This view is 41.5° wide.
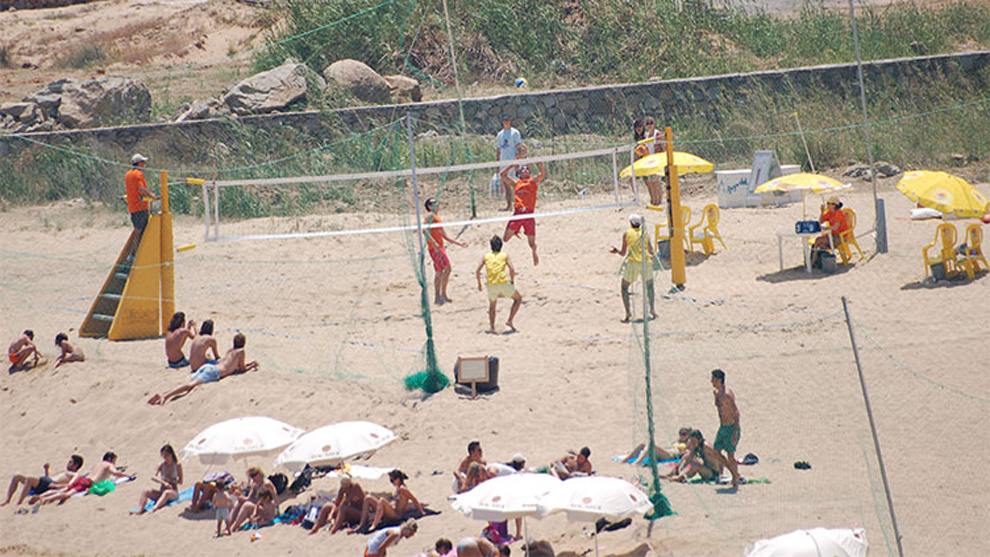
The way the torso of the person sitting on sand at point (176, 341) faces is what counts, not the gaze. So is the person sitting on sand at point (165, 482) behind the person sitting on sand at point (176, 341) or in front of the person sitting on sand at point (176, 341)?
behind

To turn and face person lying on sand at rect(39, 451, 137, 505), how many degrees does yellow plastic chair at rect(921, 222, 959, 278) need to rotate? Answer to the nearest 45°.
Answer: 0° — it already faces them

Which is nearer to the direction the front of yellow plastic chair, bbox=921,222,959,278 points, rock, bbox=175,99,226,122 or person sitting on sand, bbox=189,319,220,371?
the person sitting on sand

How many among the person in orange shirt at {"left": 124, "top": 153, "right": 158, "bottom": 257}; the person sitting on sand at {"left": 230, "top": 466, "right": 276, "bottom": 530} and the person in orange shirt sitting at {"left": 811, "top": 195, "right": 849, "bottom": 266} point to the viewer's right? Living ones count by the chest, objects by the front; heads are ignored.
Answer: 1

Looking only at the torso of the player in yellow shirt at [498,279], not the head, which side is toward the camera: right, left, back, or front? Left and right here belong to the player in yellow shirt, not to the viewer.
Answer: back

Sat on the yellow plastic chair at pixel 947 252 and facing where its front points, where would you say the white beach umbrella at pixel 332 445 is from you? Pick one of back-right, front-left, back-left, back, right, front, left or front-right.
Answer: front

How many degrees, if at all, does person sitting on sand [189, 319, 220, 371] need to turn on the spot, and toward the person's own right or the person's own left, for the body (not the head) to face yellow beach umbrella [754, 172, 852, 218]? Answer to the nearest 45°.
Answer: approximately 45° to the person's own right

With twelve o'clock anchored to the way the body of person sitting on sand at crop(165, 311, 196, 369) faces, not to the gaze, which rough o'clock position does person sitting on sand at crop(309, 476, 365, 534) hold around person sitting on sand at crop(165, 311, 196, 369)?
person sitting on sand at crop(309, 476, 365, 534) is roughly at 4 o'clock from person sitting on sand at crop(165, 311, 196, 369).

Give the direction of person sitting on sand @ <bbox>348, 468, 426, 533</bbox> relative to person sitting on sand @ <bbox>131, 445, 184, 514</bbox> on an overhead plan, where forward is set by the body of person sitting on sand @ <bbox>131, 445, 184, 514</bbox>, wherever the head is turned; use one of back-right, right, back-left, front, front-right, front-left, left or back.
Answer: left

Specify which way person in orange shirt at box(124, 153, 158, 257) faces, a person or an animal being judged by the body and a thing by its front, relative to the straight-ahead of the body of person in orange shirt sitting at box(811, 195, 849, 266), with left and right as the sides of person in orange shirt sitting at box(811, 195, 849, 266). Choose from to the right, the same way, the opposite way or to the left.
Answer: the opposite way

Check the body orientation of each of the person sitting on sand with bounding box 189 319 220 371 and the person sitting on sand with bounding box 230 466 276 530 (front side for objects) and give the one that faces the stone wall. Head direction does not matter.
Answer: the person sitting on sand with bounding box 189 319 220 371

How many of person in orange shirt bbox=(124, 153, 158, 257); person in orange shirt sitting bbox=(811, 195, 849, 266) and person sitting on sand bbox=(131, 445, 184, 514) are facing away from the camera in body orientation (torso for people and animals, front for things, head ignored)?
0

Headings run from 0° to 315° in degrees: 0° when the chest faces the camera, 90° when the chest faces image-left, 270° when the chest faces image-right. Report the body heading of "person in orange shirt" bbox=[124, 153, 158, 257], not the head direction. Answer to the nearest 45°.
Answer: approximately 270°

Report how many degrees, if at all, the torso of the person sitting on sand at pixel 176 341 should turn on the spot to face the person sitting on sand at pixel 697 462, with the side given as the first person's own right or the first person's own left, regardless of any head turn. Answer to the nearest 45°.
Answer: approximately 90° to the first person's own right

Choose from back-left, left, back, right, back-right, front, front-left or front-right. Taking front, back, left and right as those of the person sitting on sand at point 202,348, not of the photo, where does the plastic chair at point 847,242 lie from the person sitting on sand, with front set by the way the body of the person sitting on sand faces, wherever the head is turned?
front-right

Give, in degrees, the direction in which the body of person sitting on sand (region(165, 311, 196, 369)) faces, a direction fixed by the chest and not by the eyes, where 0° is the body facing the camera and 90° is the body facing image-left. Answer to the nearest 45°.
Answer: approximately 225°

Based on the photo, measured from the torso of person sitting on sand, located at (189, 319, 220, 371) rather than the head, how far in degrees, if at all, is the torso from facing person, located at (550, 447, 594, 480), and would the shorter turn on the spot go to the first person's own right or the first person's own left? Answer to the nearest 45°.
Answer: approximately 90° to the first person's own right

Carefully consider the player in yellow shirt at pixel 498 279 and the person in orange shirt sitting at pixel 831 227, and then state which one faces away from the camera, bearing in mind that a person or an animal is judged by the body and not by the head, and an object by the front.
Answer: the player in yellow shirt
